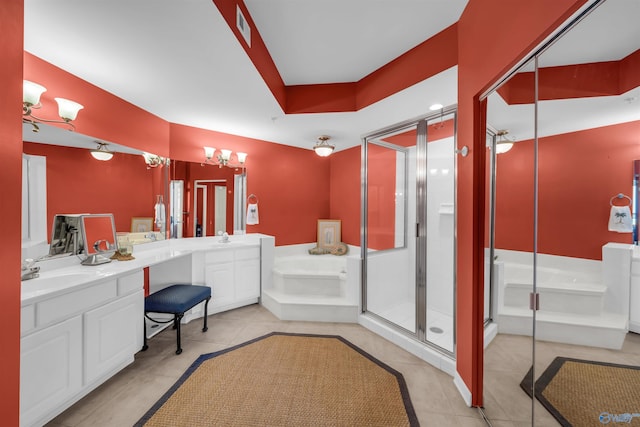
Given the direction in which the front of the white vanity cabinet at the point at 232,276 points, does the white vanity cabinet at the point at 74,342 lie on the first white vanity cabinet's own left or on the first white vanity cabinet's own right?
on the first white vanity cabinet's own right

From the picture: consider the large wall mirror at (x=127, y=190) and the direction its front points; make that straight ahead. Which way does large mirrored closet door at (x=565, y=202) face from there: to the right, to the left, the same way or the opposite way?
the opposite way

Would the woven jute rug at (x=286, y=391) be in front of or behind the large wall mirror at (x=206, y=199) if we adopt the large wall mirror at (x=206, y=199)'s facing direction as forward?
in front

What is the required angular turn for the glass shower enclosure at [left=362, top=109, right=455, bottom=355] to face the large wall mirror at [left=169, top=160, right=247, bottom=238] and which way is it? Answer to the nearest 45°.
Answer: approximately 45° to its right

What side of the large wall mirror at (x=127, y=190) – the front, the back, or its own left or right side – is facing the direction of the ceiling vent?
front

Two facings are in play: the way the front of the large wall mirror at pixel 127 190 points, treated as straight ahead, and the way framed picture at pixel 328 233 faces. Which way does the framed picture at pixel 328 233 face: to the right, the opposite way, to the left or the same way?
to the right

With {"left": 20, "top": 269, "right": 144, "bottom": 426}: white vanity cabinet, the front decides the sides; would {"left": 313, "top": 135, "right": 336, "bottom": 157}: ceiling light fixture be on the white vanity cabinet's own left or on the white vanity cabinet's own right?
on the white vanity cabinet's own left

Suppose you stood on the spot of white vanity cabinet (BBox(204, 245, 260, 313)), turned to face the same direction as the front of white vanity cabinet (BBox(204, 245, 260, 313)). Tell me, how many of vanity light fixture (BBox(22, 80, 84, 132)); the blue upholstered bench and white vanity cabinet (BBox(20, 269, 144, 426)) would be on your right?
3

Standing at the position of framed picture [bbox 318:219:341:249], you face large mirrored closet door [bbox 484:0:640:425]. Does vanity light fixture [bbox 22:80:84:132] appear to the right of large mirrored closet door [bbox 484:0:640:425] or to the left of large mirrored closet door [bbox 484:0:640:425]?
right
